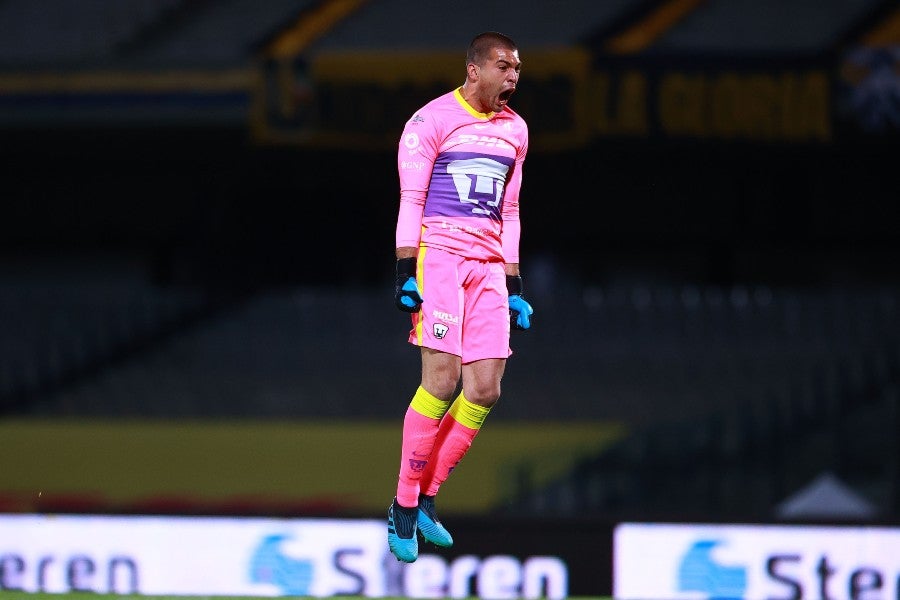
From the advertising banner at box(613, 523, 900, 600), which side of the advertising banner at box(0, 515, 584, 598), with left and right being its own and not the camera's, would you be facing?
left

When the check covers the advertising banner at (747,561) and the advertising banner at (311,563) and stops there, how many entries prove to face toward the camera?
2

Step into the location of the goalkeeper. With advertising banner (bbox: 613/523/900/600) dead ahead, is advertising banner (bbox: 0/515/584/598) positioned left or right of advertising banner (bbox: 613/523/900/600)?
left

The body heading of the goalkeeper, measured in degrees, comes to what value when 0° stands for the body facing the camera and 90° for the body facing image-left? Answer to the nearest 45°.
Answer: approximately 315°

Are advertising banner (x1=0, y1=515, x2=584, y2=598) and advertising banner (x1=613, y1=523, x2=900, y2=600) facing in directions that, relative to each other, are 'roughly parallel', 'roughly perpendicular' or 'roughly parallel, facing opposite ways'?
roughly parallel

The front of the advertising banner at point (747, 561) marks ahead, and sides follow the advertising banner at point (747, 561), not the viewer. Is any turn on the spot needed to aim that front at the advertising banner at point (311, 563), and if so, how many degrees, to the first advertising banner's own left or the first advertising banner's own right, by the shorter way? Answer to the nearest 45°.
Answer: approximately 90° to the first advertising banner's own right

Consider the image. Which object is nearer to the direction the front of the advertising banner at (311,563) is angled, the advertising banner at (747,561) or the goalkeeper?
the goalkeeper

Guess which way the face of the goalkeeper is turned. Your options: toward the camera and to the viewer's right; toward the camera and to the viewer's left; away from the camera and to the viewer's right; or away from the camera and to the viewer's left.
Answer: toward the camera and to the viewer's right

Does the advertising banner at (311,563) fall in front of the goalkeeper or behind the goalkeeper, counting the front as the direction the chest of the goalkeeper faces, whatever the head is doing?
behind

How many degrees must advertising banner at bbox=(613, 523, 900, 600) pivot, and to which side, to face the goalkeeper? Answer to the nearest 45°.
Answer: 0° — it already faces them

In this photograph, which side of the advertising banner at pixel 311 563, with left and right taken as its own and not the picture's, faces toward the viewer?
front

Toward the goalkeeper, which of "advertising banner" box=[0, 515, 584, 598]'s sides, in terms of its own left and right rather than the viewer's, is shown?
front
